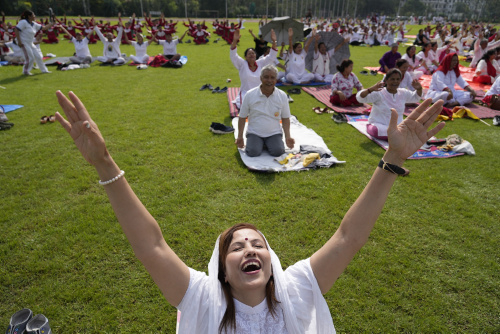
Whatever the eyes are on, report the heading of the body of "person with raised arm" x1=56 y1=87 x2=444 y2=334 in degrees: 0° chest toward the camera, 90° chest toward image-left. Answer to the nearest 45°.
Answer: approximately 0°

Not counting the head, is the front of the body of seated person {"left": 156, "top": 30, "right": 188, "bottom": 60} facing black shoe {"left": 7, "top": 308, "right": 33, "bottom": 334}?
yes

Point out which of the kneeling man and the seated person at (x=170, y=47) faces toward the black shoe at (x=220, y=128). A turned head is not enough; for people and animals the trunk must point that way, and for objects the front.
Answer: the seated person

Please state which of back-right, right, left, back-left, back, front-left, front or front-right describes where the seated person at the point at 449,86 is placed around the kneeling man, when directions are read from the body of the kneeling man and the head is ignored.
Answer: back-left

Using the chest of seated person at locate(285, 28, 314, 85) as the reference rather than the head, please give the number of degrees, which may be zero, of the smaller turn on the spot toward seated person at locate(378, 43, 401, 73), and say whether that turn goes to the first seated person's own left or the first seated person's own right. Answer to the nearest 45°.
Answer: approximately 90° to the first seated person's own left

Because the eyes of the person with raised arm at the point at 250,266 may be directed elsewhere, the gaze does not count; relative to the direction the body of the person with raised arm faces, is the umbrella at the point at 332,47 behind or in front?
behind

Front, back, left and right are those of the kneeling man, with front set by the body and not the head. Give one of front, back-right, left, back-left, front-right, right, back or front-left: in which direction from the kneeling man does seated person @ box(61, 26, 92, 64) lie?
back-right

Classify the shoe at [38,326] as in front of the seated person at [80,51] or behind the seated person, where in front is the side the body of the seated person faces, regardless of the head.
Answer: in front

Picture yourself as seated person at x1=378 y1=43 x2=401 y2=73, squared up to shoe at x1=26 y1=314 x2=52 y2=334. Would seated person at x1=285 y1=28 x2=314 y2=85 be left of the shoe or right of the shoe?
right

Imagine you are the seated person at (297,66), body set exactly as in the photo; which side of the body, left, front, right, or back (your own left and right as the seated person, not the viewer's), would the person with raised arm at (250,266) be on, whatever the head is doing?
front
